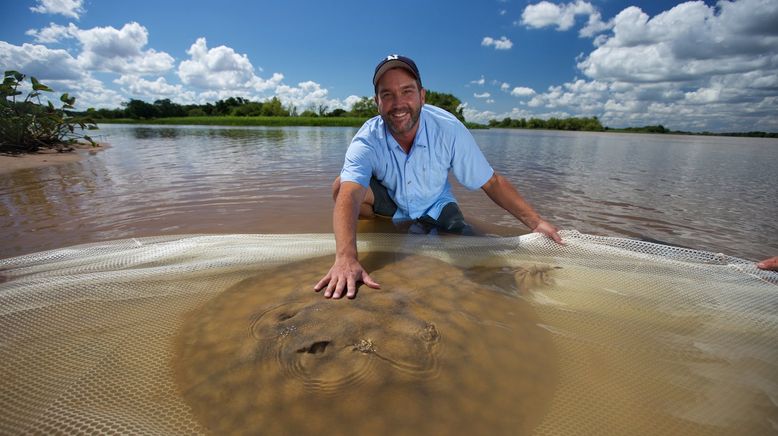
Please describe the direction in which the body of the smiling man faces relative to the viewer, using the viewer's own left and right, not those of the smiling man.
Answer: facing the viewer

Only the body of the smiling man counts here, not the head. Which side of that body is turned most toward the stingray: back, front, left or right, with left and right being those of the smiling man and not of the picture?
front

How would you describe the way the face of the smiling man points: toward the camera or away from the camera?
toward the camera

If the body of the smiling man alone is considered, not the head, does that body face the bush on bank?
no
